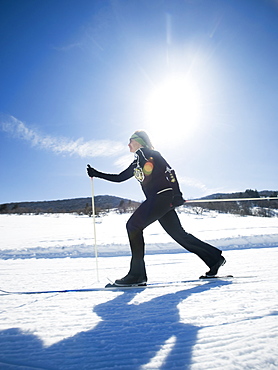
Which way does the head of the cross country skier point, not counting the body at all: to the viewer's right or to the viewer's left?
to the viewer's left

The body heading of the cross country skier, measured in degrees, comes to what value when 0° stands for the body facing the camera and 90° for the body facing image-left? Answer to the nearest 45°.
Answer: approximately 90°
